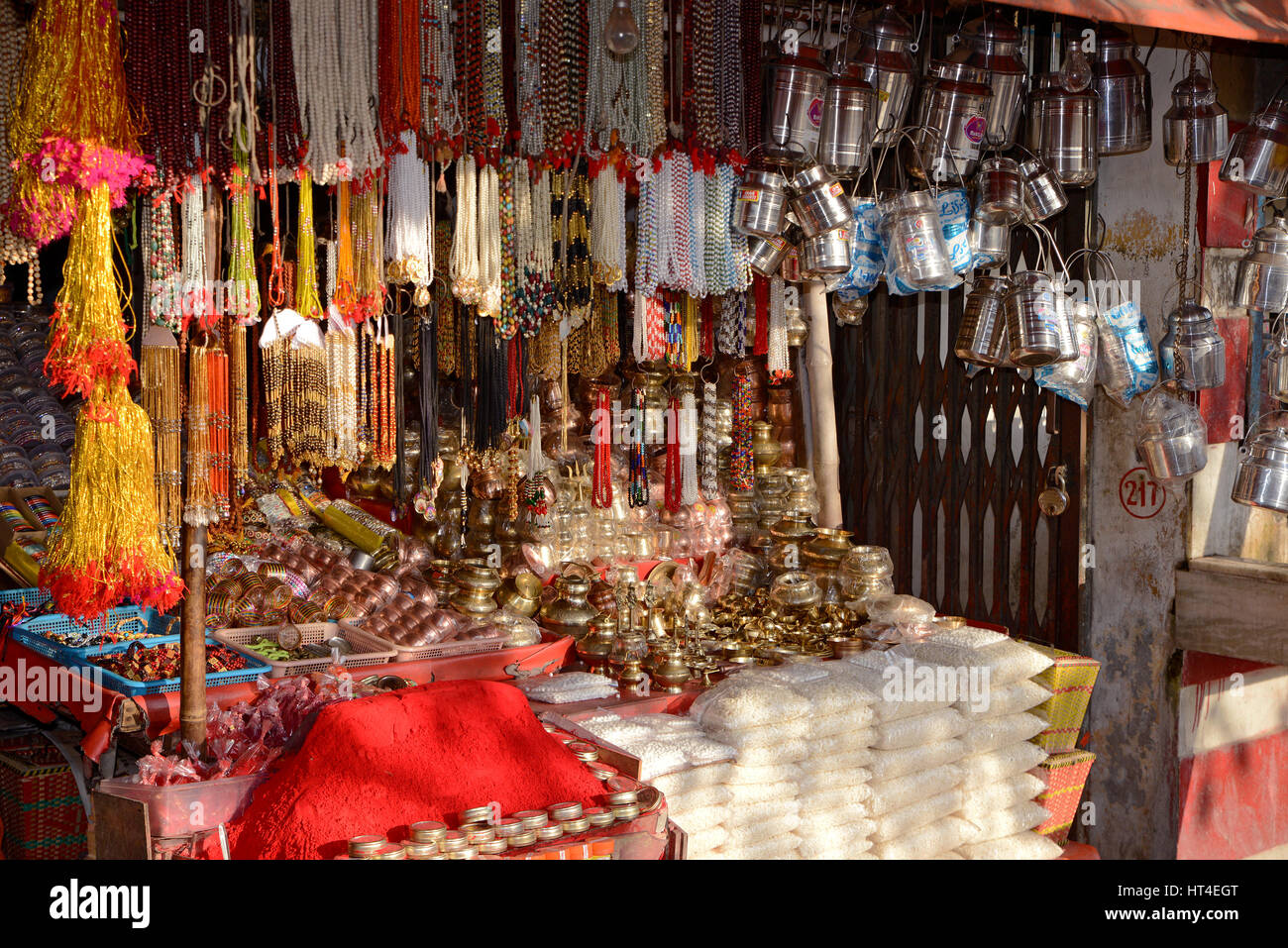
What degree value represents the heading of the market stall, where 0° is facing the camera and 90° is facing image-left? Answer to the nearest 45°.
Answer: approximately 0°
